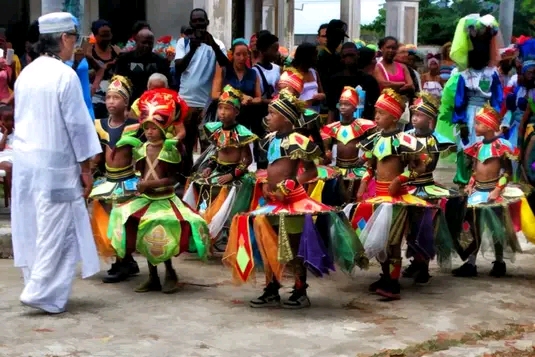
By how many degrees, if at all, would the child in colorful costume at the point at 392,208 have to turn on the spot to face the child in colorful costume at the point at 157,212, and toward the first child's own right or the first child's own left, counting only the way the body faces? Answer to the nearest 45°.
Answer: approximately 45° to the first child's own right

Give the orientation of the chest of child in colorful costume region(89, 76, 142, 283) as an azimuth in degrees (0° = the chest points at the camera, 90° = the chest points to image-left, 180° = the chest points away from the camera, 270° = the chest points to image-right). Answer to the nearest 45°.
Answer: approximately 45°

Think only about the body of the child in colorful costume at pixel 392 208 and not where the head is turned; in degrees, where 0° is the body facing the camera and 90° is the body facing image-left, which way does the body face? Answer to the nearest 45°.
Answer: approximately 45°

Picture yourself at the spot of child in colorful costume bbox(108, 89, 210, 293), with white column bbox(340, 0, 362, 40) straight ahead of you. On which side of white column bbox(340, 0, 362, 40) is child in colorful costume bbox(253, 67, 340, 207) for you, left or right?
right

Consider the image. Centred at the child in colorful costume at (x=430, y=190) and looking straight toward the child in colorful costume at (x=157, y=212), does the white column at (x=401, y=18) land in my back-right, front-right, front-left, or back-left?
back-right

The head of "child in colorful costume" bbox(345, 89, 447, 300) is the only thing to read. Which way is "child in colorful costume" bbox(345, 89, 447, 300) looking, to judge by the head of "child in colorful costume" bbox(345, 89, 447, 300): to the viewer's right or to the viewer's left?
to the viewer's left

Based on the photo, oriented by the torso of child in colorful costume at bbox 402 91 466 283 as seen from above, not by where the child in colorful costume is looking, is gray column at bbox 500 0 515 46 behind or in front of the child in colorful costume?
behind

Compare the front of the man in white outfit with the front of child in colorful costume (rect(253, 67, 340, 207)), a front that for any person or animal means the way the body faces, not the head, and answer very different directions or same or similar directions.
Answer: very different directions

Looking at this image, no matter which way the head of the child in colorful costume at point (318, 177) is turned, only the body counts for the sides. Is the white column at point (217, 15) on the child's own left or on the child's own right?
on the child's own right

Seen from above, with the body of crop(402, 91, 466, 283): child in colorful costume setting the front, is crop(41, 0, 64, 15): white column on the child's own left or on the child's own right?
on the child's own right

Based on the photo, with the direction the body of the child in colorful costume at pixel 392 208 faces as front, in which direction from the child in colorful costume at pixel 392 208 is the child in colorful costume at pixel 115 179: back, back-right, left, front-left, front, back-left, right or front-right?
front-right

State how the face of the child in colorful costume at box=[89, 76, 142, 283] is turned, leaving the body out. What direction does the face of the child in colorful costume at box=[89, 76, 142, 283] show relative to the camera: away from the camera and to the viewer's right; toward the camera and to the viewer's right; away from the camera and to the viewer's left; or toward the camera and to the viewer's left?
toward the camera and to the viewer's left

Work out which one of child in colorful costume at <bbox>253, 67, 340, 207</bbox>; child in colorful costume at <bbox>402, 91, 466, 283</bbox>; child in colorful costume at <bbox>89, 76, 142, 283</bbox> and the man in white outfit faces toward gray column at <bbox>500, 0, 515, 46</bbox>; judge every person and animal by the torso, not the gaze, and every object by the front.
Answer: the man in white outfit

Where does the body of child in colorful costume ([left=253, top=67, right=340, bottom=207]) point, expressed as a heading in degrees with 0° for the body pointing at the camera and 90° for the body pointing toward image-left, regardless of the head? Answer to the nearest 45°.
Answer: approximately 45°

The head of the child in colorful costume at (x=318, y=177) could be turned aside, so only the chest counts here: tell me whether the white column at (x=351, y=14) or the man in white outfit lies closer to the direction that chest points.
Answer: the man in white outfit
